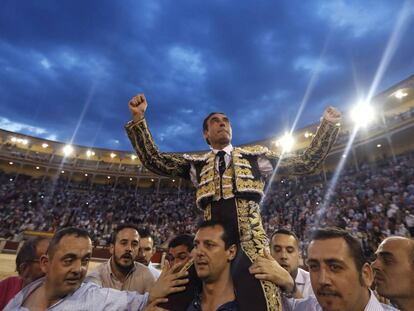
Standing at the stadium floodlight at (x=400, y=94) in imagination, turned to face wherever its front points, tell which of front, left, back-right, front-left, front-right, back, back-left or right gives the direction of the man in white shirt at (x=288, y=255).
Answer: front-left

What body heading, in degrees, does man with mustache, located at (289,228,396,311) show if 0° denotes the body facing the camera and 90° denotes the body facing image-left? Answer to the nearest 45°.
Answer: approximately 45°

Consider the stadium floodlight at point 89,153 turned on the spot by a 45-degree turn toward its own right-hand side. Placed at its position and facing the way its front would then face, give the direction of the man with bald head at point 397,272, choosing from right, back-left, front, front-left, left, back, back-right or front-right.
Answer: front-left

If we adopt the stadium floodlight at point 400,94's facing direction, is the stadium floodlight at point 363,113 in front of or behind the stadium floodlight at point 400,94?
in front

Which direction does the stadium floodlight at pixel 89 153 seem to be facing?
toward the camera

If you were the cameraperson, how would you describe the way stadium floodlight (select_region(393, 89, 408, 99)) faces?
facing the viewer and to the left of the viewer

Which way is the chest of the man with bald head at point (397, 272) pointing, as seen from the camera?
to the viewer's left

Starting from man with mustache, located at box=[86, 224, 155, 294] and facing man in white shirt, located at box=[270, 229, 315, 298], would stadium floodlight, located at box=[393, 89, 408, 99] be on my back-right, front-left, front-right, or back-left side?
front-left

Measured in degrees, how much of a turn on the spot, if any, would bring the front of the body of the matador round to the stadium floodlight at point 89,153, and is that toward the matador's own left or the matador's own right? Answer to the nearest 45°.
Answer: approximately 135° to the matador's own right

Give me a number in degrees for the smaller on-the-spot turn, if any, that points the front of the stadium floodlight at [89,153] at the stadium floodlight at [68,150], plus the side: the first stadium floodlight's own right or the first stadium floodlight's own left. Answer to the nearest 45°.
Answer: approximately 90° to the first stadium floodlight's own right

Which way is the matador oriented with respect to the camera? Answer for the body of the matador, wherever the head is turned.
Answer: toward the camera
